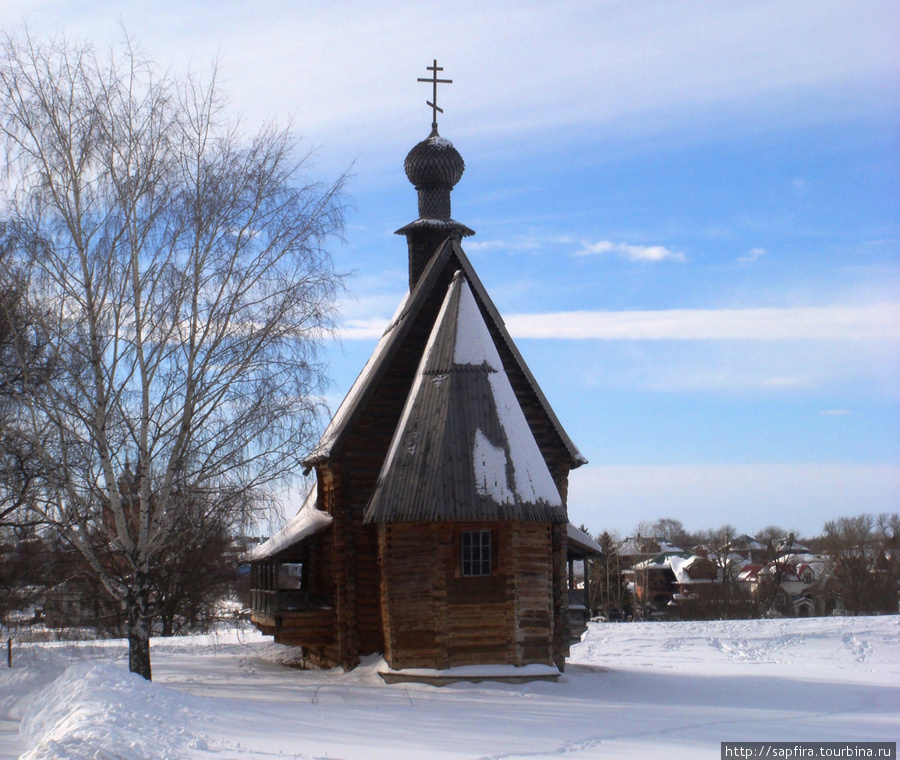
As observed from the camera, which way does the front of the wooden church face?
facing away from the viewer
